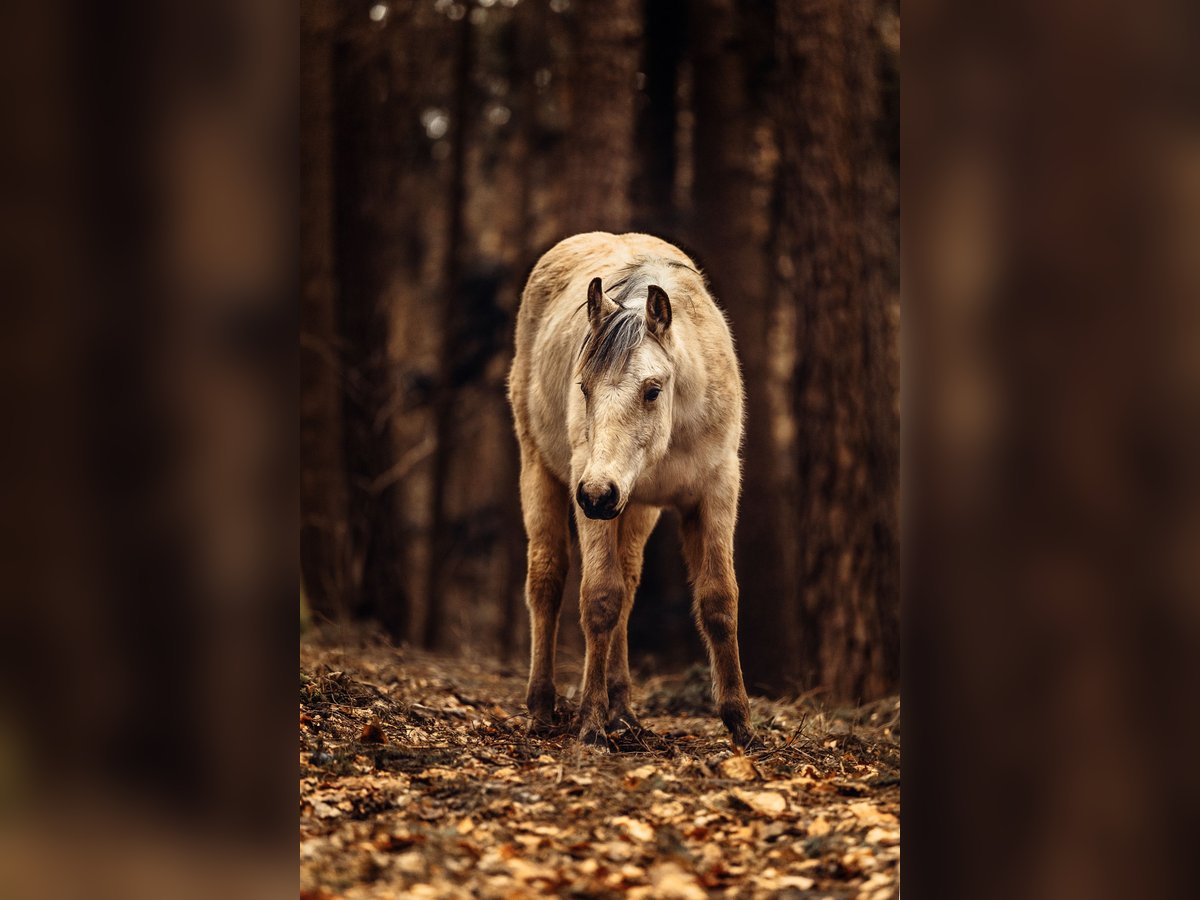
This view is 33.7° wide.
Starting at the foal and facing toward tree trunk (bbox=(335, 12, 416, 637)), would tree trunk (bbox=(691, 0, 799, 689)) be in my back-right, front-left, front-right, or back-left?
front-right

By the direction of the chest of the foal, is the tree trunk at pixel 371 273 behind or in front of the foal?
behind

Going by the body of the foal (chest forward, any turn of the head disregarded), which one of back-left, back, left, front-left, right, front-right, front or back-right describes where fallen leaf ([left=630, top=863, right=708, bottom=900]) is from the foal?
front

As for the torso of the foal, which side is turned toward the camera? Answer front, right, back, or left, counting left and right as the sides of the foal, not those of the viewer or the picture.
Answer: front

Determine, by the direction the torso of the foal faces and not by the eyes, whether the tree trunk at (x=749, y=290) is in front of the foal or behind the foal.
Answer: behind

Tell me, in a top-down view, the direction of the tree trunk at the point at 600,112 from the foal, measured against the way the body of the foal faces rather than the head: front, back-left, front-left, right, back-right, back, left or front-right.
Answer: back

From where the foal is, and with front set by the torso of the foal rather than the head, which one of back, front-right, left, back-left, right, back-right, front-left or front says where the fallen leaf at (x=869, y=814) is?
front-left

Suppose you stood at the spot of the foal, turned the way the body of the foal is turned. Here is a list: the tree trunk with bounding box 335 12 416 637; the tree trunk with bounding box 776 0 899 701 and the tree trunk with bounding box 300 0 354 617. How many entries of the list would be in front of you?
0
